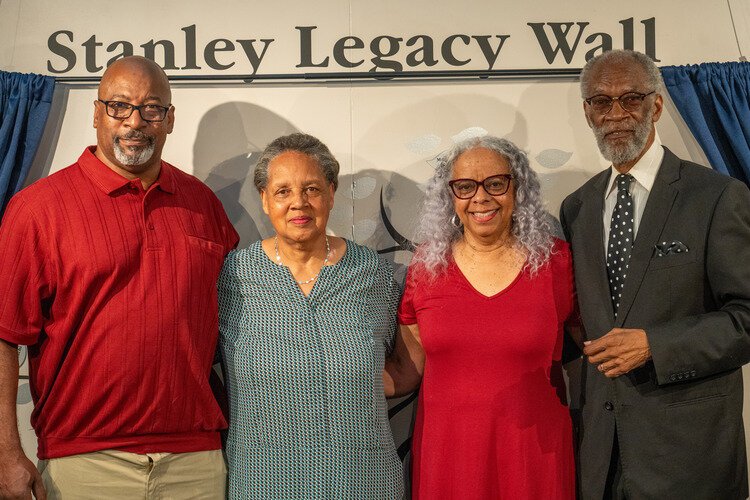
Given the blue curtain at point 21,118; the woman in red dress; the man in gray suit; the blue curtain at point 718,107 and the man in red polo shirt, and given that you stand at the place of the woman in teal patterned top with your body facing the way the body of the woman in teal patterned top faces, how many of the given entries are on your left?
3

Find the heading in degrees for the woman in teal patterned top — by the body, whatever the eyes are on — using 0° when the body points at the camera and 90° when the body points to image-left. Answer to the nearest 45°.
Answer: approximately 0°

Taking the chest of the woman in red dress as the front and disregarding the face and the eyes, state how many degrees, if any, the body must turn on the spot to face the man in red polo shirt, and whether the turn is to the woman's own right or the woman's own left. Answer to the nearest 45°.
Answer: approximately 90° to the woman's own right

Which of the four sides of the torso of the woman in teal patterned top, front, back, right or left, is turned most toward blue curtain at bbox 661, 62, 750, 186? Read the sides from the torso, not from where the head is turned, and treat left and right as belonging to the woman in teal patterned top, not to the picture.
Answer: left

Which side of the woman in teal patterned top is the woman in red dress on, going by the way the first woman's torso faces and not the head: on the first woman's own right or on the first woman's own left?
on the first woman's own left

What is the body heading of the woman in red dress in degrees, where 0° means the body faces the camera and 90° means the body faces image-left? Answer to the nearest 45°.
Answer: approximately 0°

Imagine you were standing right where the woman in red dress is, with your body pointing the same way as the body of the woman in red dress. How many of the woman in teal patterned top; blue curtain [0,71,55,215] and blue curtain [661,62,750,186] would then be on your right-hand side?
2

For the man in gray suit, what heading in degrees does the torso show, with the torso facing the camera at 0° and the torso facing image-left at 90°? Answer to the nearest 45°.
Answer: approximately 45°

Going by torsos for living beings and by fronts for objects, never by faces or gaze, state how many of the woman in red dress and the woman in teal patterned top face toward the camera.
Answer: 2
